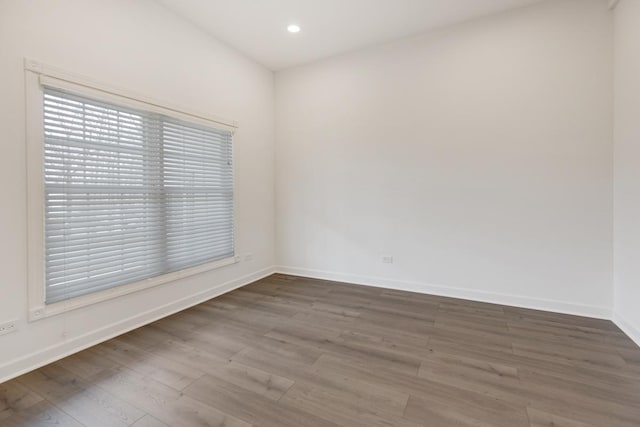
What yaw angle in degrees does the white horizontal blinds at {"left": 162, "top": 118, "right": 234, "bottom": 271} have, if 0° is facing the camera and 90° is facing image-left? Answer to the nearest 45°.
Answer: approximately 315°

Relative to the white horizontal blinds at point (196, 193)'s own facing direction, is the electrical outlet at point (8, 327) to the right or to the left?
on its right
